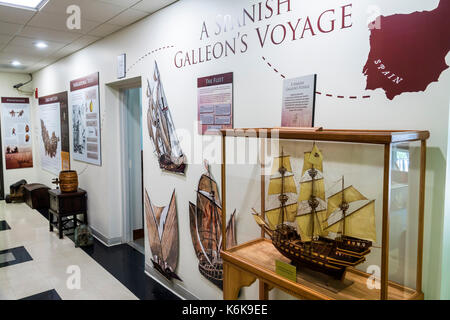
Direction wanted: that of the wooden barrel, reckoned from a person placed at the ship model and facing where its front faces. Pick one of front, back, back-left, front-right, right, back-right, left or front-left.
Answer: front

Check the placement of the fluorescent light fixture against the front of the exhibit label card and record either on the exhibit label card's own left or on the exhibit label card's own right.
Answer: on the exhibit label card's own right

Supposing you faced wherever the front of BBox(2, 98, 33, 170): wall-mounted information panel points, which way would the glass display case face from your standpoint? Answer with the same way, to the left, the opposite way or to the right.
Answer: to the right

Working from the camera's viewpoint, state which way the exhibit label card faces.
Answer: facing the viewer and to the left of the viewer

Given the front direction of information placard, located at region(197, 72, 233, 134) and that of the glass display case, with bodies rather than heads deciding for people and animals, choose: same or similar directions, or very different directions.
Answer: same or similar directions

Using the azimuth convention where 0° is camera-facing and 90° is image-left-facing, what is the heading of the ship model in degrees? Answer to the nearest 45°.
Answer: approximately 135°

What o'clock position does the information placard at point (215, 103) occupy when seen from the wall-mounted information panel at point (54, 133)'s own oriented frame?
The information placard is roughly at 10 o'clock from the wall-mounted information panel.

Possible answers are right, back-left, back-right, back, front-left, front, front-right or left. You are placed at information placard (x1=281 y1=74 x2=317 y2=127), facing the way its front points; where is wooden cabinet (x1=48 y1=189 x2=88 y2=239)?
right

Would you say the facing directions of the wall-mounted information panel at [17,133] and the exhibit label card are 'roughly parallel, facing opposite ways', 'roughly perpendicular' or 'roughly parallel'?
roughly perpendicular

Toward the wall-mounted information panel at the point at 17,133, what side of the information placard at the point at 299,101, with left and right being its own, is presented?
right

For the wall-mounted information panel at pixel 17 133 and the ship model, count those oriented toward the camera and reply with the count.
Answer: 1

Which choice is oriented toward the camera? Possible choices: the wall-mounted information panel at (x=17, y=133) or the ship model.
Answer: the wall-mounted information panel

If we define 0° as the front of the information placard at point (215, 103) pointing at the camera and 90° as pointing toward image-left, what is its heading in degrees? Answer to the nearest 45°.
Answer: approximately 45°
